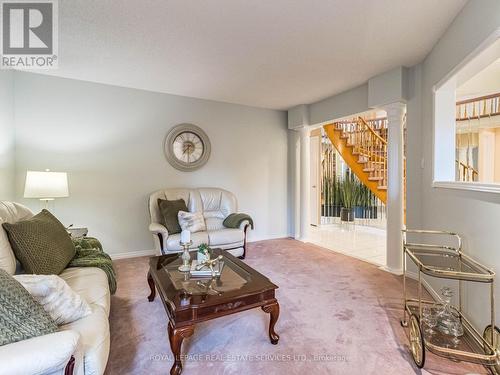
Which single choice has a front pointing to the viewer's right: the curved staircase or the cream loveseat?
the curved staircase

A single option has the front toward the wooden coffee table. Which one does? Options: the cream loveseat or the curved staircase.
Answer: the cream loveseat

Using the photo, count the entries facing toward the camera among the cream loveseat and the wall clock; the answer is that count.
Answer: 2

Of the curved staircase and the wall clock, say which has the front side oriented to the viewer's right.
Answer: the curved staircase

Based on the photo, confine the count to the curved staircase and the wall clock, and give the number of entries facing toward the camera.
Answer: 1

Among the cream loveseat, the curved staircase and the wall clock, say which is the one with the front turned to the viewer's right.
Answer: the curved staircase

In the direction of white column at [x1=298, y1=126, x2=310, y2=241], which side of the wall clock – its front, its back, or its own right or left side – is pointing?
left

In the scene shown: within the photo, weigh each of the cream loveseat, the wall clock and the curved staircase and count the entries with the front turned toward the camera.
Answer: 2

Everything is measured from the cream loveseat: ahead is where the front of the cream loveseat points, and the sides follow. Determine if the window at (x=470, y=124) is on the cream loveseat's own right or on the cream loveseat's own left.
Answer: on the cream loveseat's own left

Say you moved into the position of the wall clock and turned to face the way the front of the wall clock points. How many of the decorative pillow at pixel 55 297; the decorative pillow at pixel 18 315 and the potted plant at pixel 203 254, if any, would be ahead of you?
3

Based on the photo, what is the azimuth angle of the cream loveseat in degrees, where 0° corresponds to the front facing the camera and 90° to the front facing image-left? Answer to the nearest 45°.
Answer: approximately 0°

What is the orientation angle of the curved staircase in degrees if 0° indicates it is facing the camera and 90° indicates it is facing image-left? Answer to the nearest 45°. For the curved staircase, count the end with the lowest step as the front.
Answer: approximately 270°
